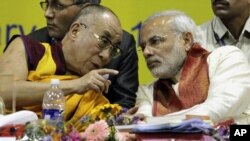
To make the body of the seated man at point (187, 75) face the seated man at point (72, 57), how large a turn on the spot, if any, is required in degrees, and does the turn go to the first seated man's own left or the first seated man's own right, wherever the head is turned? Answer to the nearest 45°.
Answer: approximately 45° to the first seated man's own right

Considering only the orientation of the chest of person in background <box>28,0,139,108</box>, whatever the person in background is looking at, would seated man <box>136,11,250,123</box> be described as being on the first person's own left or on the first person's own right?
on the first person's own left

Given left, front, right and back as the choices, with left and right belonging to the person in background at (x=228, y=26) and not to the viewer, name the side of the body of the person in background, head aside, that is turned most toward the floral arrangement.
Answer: front

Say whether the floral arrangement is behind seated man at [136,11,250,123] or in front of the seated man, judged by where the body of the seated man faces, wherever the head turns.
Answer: in front

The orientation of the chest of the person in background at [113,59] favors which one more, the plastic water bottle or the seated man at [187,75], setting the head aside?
the plastic water bottle

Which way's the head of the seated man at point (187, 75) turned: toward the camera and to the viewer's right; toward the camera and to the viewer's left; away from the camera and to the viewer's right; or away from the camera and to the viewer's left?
toward the camera and to the viewer's left

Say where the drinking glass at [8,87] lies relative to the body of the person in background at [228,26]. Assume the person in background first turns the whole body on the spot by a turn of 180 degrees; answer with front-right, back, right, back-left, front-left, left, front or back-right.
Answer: back-left

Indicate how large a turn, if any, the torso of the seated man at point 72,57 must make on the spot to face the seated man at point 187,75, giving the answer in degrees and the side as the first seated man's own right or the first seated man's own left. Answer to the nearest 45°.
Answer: approximately 45° to the first seated man's own left

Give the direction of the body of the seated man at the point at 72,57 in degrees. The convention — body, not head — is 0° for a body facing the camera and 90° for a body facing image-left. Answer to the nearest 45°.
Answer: approximately 315°

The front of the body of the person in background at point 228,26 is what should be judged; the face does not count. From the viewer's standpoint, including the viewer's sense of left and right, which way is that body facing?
facing the viewer

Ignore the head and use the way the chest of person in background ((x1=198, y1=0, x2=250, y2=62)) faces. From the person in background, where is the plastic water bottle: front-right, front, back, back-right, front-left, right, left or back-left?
front-right
